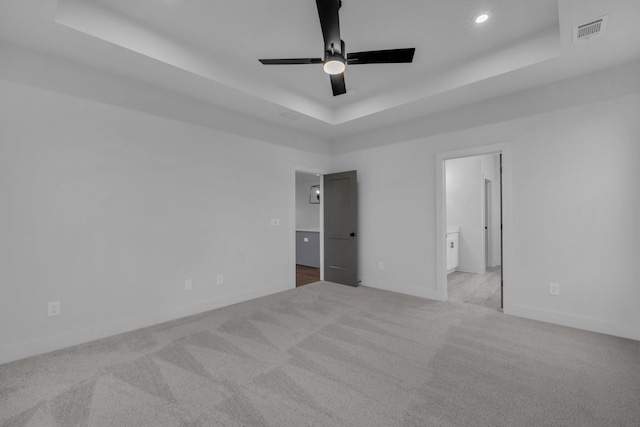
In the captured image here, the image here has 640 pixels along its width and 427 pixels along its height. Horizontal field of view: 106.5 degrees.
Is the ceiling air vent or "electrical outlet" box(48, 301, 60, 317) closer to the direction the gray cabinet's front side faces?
the electrical outlet

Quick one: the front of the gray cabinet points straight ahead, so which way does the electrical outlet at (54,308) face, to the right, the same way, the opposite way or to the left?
to the left

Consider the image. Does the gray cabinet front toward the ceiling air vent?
no

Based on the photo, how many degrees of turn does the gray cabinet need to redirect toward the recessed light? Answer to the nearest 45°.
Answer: approximately 45° to its left

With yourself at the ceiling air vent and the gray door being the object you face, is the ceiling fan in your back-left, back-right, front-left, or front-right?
front-left

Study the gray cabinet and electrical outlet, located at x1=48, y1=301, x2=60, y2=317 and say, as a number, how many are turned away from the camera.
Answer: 0

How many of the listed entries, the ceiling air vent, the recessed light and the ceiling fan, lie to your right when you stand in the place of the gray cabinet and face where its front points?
0

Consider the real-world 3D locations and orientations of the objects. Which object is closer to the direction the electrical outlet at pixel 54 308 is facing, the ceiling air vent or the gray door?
the ceiling air vent

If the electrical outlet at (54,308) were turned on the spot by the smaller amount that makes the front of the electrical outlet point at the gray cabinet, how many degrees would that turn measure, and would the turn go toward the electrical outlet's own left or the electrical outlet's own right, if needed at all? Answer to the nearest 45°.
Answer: approximately 90° to the electrical outlet's own left

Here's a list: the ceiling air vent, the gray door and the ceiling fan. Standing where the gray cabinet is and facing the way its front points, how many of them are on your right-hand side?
0

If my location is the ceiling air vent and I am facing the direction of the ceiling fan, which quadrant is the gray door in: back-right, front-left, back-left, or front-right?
front-right

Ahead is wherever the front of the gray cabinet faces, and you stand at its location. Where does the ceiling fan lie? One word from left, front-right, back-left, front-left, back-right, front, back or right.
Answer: front-left

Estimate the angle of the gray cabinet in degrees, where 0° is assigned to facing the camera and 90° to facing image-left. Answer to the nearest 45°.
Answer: approximately 45°

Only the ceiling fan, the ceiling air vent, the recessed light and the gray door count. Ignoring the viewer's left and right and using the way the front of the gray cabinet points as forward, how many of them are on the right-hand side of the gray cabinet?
0

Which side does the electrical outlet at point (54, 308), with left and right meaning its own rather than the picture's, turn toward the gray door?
left
